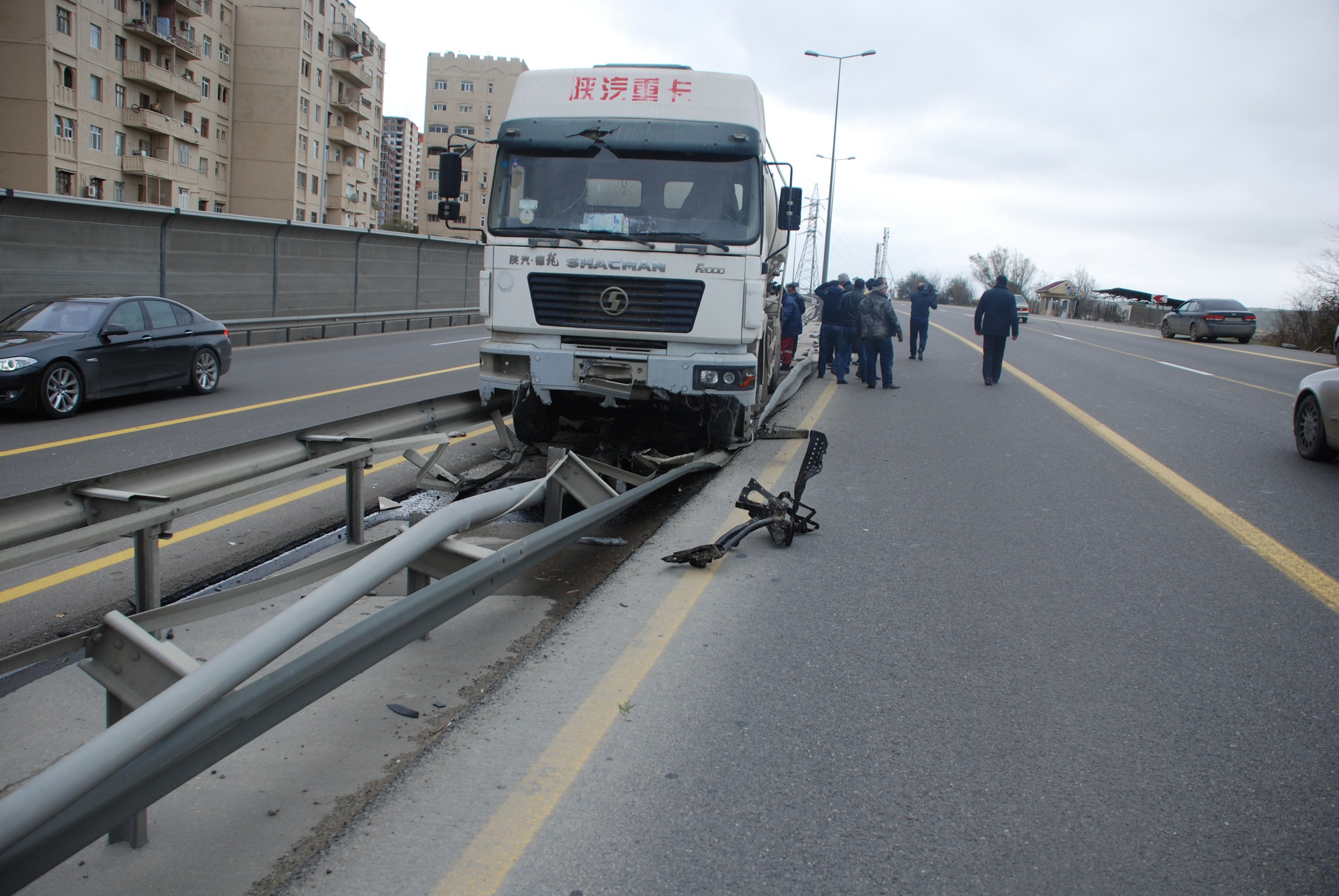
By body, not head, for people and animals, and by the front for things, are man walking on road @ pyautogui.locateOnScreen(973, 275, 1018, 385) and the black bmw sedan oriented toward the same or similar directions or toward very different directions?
very different directions

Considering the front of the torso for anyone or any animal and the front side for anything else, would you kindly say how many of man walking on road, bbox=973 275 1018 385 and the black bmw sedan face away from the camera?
1

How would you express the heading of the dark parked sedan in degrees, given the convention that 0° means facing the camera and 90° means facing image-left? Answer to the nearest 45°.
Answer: approximately 135°

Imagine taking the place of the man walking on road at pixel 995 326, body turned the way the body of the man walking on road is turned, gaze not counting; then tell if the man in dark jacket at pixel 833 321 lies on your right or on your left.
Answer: on your left

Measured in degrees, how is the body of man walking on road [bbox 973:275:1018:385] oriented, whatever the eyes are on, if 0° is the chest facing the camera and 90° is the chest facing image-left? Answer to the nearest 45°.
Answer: approximately 180°

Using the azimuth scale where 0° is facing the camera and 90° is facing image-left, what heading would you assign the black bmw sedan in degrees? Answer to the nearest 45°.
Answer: approximately 45°

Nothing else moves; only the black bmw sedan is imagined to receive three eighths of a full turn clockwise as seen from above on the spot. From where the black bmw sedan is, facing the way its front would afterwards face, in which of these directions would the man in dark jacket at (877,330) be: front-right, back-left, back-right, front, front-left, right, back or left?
right

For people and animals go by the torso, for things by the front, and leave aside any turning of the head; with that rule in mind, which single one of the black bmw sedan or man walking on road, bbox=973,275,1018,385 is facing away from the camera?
the man walking on road

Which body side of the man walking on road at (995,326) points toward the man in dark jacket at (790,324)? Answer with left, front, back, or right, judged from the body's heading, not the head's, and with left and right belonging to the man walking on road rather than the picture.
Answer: left

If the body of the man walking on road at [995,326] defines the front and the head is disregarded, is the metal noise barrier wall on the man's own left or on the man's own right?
on the man's own left
